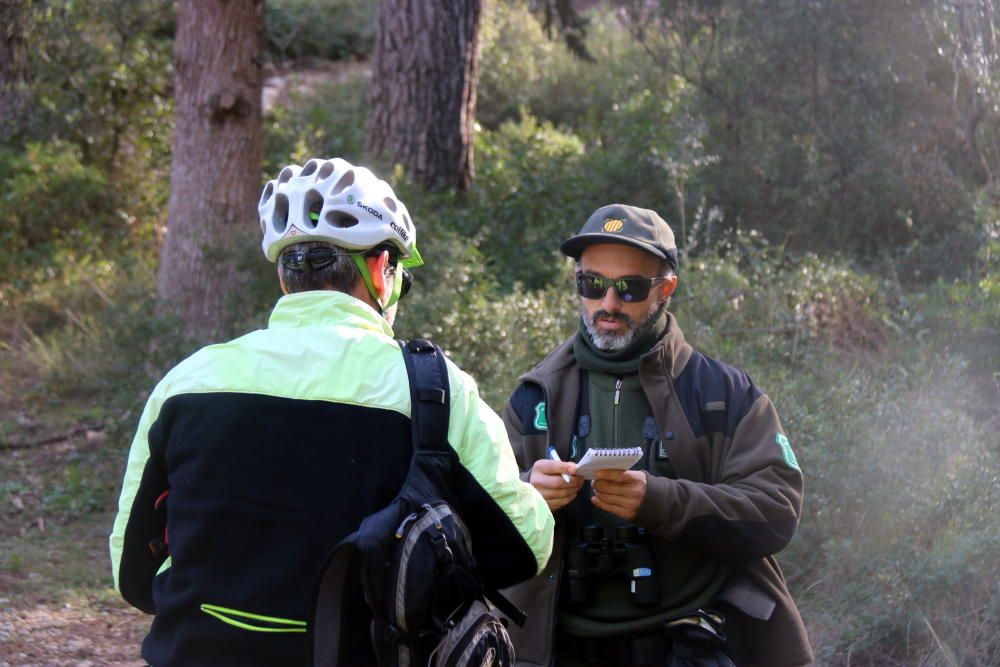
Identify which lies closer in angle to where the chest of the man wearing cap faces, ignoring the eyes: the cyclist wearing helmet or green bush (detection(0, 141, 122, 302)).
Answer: the cyclist wearing helmet

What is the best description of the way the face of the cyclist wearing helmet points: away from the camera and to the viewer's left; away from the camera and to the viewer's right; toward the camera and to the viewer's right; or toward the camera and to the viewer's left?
away from the camera and to the viewer's right

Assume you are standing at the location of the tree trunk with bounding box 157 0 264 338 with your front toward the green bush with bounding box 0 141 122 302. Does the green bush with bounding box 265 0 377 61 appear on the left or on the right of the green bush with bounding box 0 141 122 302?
right

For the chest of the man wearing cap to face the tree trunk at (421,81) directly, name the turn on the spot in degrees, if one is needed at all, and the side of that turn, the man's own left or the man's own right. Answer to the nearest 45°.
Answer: approximately 135° to the man's own right

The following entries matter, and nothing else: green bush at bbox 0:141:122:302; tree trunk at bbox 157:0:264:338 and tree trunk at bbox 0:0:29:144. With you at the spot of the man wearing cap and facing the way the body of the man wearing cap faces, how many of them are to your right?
3

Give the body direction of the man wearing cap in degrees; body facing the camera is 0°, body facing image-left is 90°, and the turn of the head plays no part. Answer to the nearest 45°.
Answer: approximately 45°

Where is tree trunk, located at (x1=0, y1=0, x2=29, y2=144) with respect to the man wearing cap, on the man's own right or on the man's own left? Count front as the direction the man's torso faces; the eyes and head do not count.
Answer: on the man's own right

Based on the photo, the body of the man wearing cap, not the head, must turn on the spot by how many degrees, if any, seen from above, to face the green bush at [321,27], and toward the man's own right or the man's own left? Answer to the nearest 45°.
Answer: approximately 135° to the man's own right

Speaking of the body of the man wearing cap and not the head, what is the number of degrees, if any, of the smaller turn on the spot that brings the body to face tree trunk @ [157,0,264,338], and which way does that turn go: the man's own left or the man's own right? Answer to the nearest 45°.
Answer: approximately 90° to the man's own right

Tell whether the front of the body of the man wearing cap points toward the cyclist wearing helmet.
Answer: yes

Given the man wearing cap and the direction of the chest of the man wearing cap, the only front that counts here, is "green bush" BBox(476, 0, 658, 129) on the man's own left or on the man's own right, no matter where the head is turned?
on the man's own right

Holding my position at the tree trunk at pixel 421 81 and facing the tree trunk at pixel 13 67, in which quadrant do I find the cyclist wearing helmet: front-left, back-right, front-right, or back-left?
back-left

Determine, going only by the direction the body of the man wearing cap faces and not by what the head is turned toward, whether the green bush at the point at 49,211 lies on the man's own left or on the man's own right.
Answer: on the man's own right

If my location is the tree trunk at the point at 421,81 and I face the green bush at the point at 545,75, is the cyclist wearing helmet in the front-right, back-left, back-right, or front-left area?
back-right
